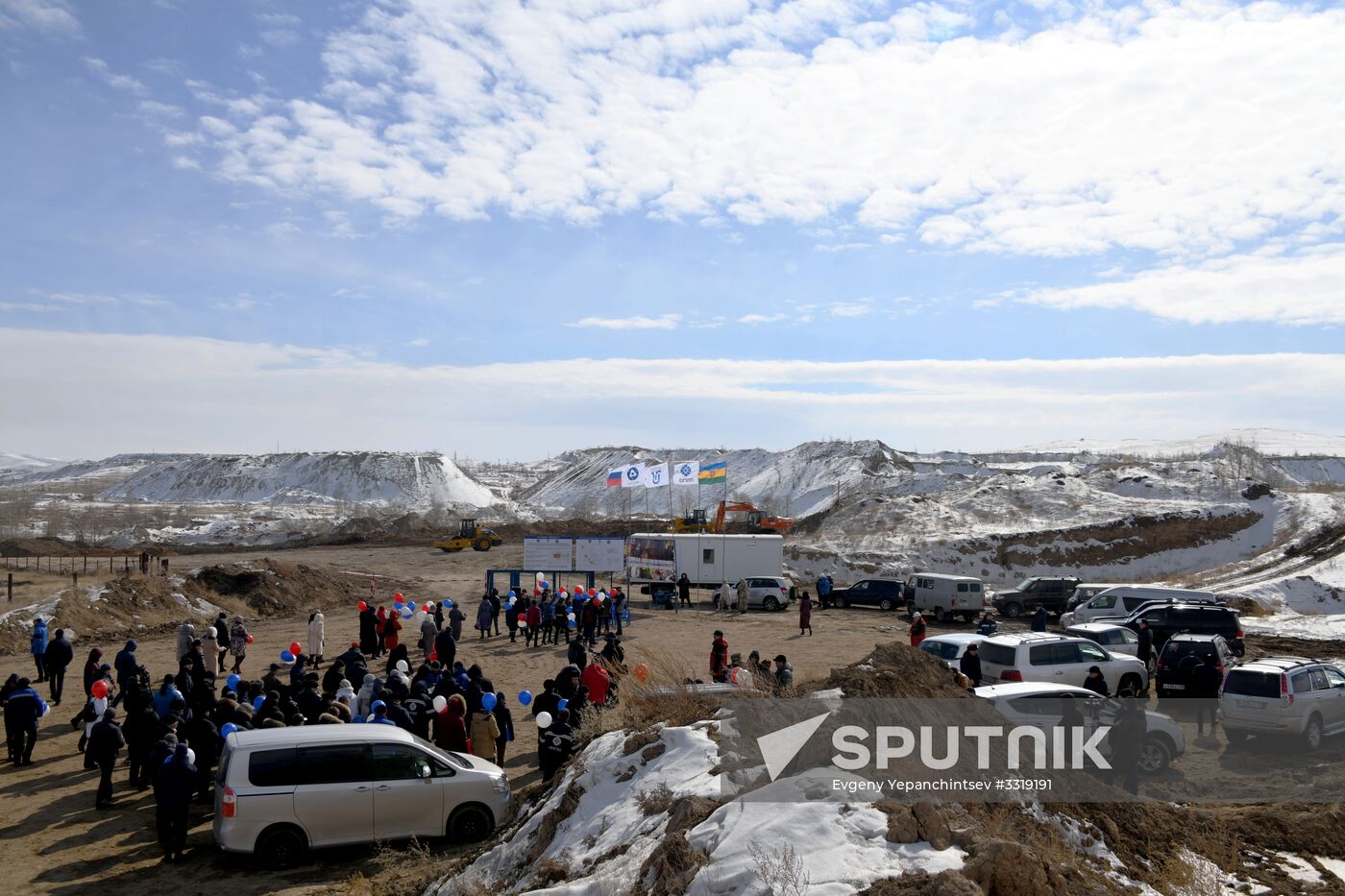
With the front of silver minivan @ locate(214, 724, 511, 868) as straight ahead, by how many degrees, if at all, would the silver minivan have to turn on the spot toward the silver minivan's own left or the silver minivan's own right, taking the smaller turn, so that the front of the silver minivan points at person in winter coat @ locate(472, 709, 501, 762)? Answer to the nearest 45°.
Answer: approximately 45° to the silver minivan's own left

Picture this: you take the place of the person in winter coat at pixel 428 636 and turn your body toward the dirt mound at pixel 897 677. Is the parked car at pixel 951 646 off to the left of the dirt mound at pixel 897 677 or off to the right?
left

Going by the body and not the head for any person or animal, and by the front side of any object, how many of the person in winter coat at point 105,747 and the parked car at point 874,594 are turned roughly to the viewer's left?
1

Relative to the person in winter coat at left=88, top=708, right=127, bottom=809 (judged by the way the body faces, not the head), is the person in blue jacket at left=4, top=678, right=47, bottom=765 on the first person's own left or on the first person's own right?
on the first person's own left

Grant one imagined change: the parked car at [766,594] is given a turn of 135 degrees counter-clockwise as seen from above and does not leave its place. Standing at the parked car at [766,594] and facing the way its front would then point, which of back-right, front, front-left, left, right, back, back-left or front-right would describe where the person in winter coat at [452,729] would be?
front-right

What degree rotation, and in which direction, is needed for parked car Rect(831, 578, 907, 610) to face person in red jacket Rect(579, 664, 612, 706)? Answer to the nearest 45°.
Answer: approximately 90° to its left

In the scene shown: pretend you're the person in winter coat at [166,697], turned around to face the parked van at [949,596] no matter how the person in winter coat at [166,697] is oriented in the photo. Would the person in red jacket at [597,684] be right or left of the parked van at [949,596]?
right

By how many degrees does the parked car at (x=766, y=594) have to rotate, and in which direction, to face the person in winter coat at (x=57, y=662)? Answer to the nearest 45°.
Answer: approximately 45° to its left

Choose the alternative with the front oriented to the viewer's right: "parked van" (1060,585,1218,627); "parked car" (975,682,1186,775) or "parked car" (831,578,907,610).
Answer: "parked car" (975,682,1186,775)

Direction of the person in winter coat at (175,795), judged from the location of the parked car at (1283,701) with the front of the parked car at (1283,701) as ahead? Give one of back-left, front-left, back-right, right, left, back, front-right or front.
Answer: back

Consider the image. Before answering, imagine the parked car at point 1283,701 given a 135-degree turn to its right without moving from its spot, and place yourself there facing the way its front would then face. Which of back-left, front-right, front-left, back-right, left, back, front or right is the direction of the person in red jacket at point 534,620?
right

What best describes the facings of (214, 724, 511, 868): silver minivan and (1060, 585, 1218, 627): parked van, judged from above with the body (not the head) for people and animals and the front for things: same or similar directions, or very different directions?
very different directions
